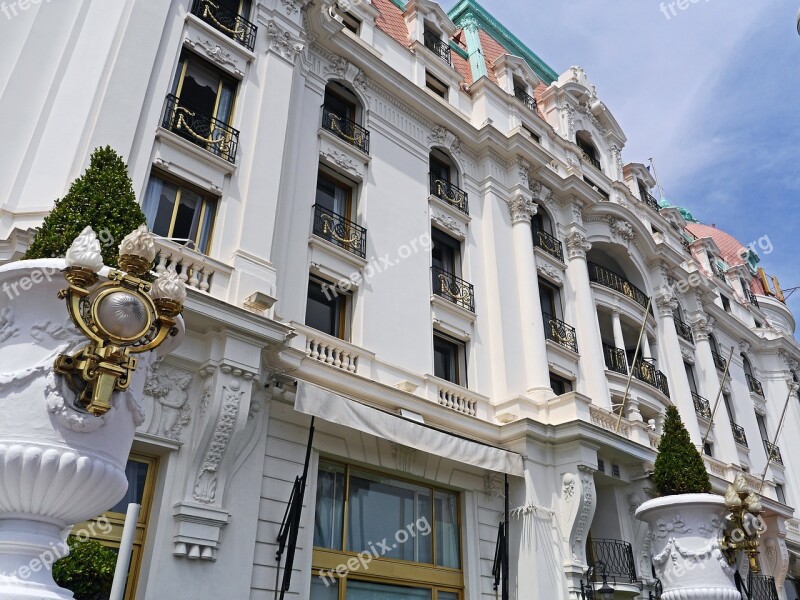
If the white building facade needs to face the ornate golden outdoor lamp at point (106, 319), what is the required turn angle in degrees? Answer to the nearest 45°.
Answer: approximately 45° to its right

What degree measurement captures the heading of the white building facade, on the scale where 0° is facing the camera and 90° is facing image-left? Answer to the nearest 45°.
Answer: approximately 315°

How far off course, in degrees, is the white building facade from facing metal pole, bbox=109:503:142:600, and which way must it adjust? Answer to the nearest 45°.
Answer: approximately 45° to its right

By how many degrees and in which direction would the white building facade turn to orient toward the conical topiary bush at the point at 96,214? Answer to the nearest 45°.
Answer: approximately 45° to its right
